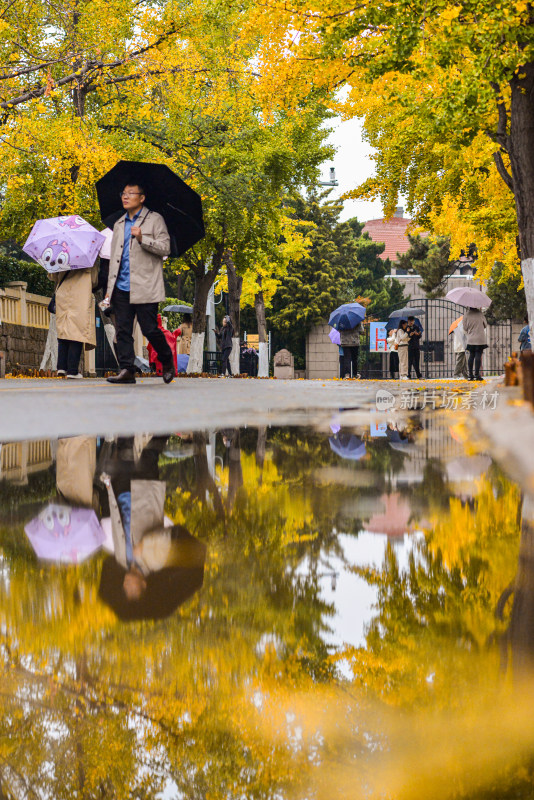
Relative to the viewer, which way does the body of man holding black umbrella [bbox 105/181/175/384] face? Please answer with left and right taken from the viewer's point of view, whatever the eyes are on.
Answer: facing the viewer and to the left of the viewer

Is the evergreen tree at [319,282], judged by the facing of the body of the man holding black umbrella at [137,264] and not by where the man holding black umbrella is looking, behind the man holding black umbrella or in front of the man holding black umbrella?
behind

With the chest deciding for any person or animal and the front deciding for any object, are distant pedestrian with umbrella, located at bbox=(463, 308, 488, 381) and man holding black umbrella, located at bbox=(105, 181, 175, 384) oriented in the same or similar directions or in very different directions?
very different directions

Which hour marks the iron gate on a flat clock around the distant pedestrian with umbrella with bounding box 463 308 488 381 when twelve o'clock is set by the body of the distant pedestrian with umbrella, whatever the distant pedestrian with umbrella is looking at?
The iron gate is roughly at 12 o'clock from the distant pedestrian with umbrella.

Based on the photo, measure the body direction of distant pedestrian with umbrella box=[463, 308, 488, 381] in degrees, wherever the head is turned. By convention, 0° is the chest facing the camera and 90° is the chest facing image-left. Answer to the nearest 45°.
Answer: approximately 180°

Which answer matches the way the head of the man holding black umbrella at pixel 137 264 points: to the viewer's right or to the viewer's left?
to the viewer's left

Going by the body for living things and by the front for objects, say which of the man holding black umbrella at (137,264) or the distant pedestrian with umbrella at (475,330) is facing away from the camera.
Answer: the distant pedestrian with umbrella

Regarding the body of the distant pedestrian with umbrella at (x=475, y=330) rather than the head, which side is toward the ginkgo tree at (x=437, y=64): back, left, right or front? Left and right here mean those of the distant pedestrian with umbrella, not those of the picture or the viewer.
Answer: back

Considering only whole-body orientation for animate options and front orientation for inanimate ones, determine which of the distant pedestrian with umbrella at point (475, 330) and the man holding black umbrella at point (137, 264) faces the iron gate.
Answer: the distant pedestrian with umbrella

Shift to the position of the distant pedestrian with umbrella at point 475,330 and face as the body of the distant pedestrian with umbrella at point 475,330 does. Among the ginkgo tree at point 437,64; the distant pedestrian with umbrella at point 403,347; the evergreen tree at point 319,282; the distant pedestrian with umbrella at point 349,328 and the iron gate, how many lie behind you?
1
